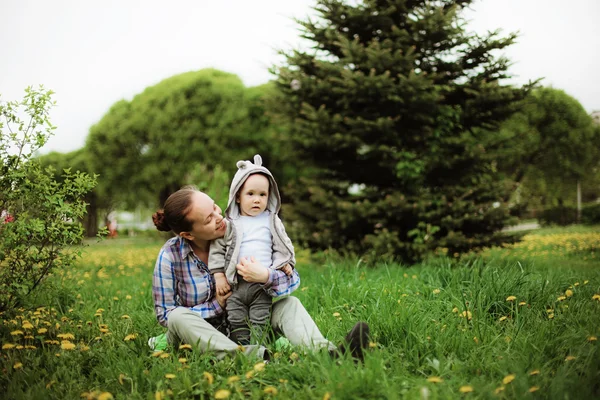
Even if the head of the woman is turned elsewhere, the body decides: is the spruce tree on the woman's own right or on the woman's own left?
on the woman's own left

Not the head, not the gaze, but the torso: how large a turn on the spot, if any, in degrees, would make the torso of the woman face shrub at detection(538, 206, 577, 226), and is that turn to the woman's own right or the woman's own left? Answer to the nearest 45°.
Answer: approximately 90° to the woman's own left

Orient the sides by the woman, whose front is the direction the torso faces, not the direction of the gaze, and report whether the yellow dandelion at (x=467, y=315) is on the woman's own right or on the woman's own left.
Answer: on the woman's own left

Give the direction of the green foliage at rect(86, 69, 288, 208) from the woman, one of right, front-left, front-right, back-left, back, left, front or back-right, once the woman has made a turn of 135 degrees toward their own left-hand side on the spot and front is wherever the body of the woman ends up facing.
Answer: front

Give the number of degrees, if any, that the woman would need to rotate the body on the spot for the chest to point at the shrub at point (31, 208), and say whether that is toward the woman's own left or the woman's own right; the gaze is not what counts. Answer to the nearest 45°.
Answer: approximately 180°

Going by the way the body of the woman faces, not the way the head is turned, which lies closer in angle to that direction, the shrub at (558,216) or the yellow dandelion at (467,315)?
the yellow dandelion

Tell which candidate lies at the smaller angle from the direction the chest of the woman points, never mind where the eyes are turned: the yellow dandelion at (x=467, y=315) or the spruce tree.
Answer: the yellow dandelion

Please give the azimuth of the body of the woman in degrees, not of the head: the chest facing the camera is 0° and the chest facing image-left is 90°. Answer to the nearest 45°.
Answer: approximately 315°

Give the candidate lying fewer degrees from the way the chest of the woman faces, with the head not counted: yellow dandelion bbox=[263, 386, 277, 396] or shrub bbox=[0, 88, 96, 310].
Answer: the yellow dandelion
